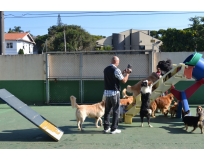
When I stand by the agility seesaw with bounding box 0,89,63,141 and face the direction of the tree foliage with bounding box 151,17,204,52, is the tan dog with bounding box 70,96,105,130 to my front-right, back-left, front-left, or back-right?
front-right

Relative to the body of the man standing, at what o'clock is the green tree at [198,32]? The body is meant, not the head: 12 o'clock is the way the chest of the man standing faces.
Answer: The green tree is roughly at 11 o'clock from the man standing.

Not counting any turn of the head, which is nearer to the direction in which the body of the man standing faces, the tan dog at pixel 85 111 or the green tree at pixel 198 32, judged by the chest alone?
the green tree

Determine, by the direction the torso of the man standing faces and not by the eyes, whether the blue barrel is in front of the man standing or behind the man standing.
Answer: in front

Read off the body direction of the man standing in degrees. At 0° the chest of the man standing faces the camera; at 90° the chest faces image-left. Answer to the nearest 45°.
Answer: approximately 225°

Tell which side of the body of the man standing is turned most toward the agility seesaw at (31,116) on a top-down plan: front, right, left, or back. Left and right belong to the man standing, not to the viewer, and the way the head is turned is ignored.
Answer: back

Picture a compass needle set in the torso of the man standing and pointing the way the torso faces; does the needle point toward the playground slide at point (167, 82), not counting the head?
yes

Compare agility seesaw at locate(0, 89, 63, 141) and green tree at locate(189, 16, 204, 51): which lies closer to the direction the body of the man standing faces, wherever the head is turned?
the green tree

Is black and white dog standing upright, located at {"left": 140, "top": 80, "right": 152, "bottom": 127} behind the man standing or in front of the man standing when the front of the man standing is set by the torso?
in front

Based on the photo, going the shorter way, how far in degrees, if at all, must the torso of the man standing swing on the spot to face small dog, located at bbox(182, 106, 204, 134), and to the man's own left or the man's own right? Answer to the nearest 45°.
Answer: approximately 45° to the man's own right

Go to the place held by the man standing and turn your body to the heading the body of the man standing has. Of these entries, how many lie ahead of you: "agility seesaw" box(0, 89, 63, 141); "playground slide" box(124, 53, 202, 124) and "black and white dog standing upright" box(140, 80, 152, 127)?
2
